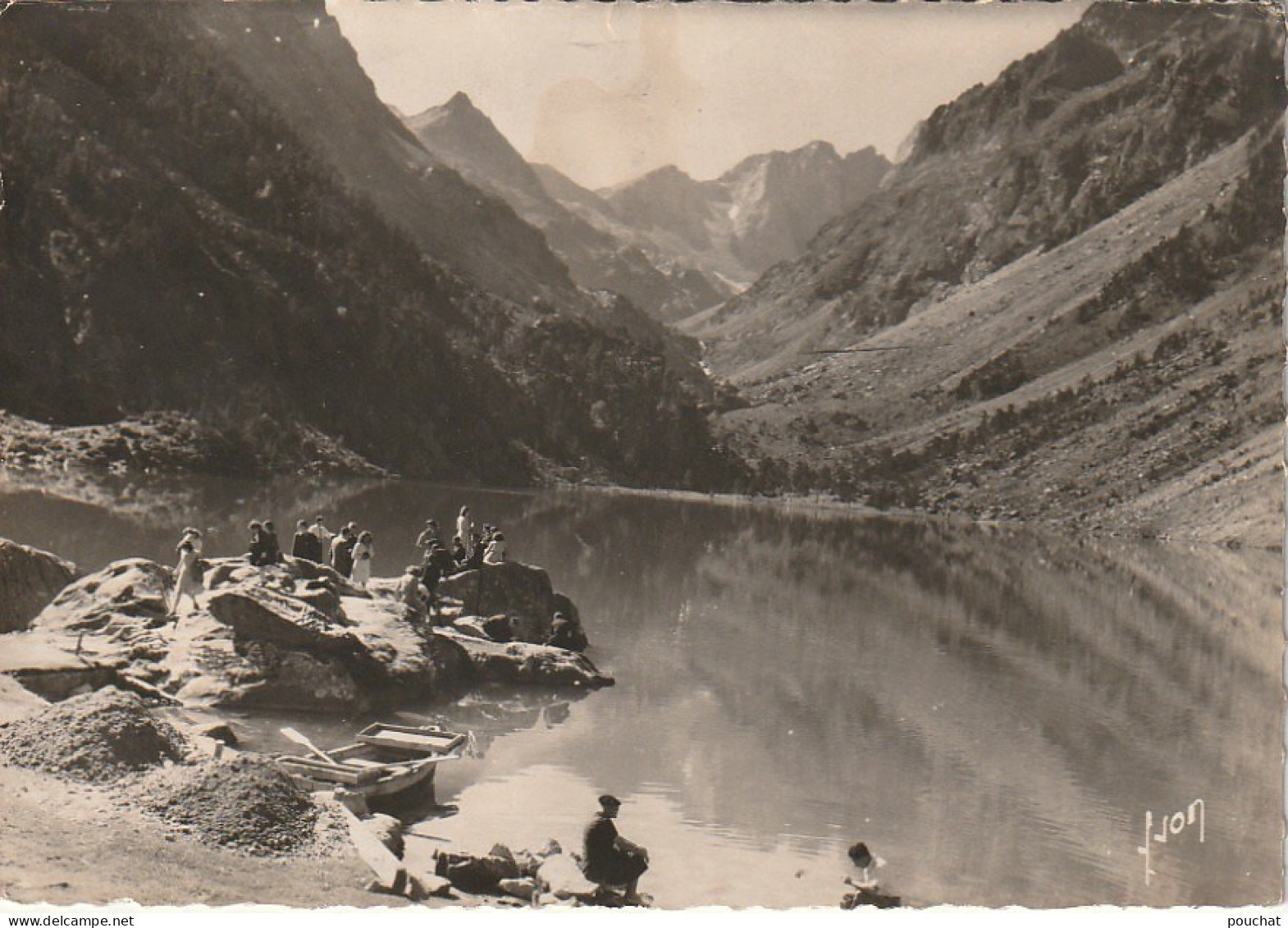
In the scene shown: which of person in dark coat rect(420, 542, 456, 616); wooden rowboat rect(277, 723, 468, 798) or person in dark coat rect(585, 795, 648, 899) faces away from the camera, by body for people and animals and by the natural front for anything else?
person in dark coat rect(420, 542, 456, 616)

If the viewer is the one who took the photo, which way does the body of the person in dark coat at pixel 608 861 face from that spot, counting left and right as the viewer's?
facing to the right of the viewer

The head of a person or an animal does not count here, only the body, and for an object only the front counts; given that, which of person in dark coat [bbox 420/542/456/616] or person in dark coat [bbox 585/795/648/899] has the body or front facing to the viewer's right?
person in dark coat [bbox 585/795/648/899]

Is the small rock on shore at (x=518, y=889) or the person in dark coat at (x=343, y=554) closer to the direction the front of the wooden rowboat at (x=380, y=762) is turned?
the small rock on shore

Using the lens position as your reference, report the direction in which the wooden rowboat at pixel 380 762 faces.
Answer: facing the viewer and to the left of the viewer

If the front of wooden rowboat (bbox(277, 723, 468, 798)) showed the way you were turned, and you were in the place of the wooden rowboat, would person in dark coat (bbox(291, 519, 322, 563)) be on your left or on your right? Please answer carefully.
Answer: on your right

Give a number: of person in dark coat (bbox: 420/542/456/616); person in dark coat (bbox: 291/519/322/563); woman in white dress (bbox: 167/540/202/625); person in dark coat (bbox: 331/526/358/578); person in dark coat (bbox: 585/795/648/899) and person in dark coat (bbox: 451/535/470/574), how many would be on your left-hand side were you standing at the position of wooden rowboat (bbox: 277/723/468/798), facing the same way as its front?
1

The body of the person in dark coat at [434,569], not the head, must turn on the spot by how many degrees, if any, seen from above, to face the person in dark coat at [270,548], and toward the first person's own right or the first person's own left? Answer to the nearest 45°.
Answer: approximately 135° to the first person's own left

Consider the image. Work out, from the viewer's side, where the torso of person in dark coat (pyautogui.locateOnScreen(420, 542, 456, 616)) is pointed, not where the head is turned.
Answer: away from the camera

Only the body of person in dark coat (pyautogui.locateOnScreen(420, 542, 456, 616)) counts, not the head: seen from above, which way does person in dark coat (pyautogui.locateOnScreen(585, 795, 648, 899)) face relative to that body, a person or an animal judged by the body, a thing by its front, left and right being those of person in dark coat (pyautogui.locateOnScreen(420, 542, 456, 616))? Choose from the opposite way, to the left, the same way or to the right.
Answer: to the right
